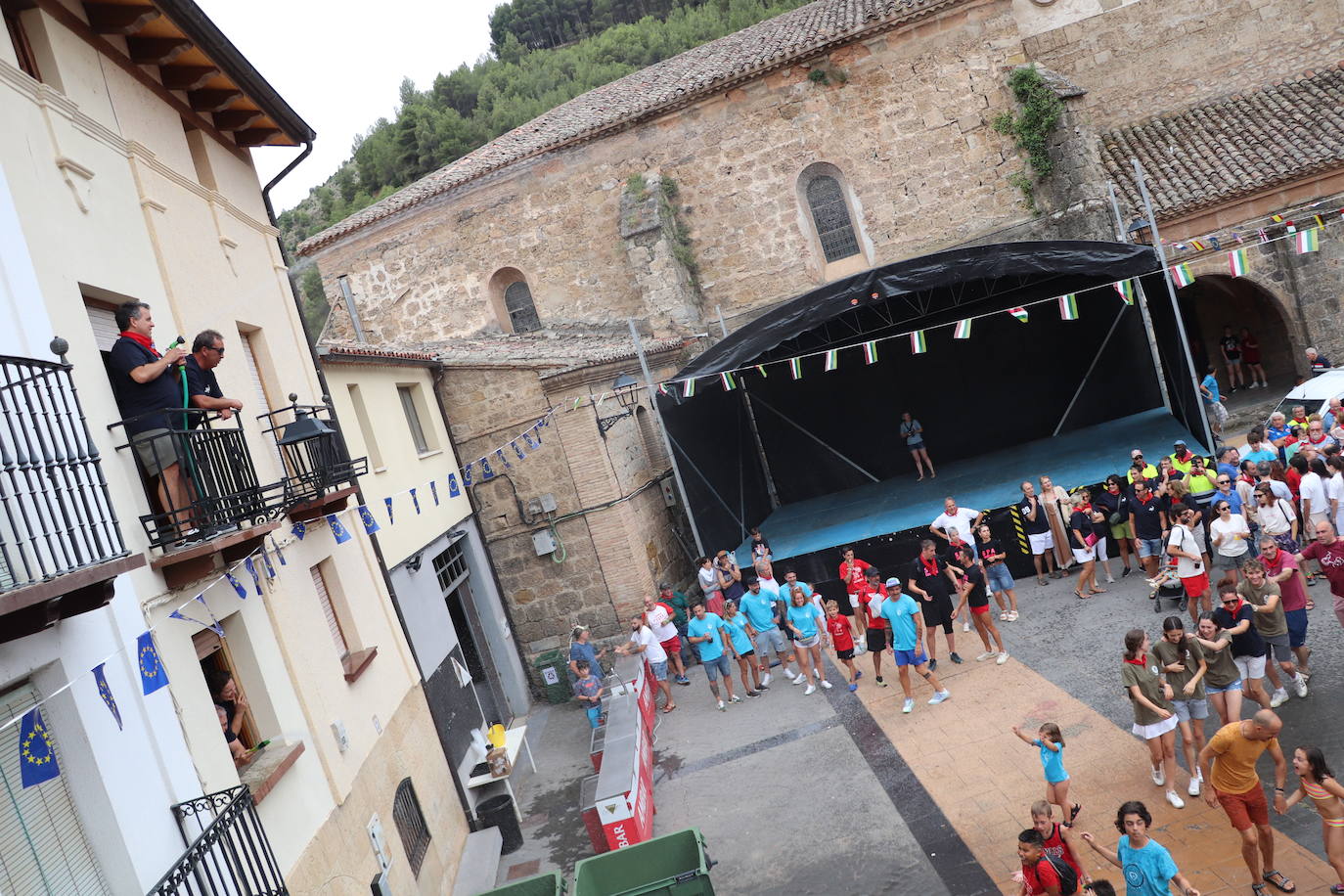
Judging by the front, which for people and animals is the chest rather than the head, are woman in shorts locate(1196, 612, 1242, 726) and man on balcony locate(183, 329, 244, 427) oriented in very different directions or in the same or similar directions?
very different directions

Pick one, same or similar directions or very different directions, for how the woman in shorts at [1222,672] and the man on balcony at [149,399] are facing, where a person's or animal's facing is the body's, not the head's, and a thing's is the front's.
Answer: very different directions

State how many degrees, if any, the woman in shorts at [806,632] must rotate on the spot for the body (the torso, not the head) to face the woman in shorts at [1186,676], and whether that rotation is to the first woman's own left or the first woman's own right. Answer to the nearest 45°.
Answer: approximately 45° to the first woman's own left

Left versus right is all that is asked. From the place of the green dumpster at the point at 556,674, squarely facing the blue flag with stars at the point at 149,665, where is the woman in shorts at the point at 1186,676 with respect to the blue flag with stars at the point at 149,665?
left

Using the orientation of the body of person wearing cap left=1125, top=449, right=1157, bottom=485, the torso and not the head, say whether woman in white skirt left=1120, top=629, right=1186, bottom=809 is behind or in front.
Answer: in front

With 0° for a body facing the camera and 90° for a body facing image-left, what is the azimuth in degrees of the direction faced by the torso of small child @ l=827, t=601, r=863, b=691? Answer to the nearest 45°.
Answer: approximately 0°

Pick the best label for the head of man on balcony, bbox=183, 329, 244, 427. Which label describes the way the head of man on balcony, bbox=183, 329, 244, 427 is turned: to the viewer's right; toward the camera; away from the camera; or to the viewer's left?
to the viewer's right

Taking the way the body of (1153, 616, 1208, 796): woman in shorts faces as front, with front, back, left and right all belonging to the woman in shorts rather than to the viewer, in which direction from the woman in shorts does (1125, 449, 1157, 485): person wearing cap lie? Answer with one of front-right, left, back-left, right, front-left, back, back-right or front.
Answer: back

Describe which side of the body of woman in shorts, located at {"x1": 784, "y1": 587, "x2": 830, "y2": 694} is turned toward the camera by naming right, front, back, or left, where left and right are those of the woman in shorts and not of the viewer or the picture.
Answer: front

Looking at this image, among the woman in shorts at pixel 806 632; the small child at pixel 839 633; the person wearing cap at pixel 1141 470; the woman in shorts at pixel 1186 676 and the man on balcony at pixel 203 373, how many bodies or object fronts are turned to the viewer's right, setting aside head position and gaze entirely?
1

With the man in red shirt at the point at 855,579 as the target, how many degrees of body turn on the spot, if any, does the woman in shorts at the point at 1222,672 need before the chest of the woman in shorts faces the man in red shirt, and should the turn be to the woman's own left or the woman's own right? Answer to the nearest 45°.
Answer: approximately 90° to the woman's own right

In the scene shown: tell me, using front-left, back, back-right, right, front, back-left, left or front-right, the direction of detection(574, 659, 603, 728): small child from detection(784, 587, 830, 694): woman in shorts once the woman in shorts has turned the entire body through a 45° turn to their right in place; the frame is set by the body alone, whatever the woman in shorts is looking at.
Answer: front-right

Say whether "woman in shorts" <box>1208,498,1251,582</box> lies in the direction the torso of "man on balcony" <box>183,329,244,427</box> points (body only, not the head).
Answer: yes

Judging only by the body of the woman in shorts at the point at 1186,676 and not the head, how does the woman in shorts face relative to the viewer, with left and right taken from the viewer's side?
facing the viewer

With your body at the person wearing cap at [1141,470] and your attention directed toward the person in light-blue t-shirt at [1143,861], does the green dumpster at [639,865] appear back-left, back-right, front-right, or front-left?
front-right

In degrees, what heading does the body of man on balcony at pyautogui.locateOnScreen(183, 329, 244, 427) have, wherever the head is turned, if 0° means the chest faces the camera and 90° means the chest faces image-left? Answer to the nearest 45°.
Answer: approximately 270°

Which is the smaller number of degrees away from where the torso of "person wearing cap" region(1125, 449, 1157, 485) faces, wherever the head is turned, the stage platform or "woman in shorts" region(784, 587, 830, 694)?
the woman in shorts
